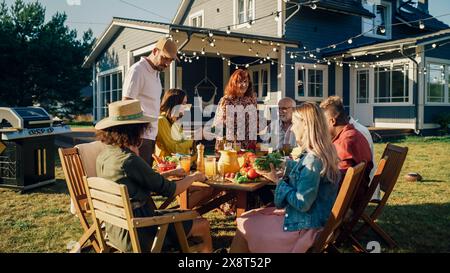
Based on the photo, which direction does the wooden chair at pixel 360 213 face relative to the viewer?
to the viewer's left

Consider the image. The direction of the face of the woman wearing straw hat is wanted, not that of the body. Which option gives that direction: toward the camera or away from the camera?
away from the camera

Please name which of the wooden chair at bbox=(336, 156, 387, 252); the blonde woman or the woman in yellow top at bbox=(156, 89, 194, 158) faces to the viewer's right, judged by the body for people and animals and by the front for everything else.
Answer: the woman in yellow top

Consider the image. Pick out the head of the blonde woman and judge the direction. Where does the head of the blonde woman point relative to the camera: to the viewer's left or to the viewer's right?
to the viewer's left

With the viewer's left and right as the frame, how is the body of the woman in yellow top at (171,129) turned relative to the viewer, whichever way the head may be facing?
facing to the right of the viewer

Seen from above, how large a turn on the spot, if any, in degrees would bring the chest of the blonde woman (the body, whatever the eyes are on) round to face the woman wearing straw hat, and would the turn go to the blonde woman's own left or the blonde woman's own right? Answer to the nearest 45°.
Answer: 0° — they already face them

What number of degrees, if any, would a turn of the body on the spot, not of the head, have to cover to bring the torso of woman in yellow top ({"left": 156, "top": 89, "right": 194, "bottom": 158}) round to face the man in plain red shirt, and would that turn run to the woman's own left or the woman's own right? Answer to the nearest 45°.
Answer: approximately 45° to the woman's own right

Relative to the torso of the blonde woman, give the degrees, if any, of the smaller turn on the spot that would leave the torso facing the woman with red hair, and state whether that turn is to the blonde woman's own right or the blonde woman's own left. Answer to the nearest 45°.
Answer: approximately 90° to the blonde woman's own right

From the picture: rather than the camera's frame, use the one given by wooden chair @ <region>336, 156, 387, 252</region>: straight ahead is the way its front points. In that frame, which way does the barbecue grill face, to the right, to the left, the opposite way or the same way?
the opposite way

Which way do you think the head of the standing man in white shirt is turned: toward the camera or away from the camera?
toward the camera

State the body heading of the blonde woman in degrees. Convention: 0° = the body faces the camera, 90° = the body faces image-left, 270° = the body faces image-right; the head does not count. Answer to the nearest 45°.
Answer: approximately 90°

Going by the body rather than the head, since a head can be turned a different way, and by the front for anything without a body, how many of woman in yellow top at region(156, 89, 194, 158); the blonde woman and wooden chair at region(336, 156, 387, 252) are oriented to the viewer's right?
1
